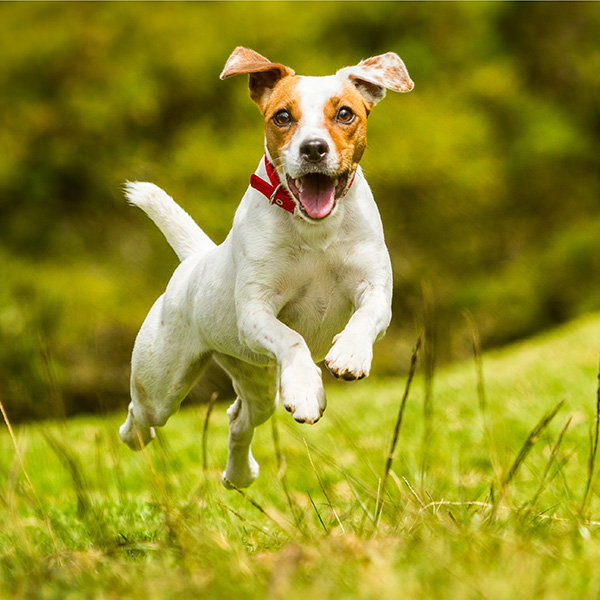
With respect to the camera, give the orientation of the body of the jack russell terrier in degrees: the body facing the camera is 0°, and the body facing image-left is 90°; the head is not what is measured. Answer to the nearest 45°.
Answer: approximately 315°
